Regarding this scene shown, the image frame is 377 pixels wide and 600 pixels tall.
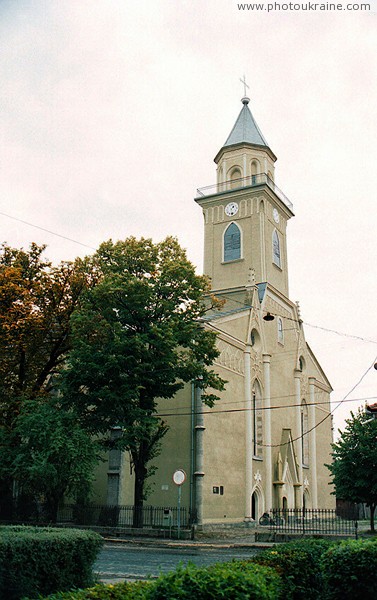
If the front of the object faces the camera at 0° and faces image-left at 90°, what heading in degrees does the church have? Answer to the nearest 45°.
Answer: approximately 315°

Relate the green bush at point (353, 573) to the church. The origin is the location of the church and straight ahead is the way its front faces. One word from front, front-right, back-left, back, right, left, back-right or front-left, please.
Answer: front-right

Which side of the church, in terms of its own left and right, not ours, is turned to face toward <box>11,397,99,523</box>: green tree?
right

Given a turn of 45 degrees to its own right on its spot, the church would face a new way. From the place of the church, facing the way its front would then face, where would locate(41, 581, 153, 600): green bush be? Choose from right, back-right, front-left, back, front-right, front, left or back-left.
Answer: front

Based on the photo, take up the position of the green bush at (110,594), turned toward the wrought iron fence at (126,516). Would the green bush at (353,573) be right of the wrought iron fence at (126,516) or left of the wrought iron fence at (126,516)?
right

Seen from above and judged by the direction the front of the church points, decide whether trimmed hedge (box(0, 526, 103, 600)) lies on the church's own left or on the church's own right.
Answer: on the church's own right

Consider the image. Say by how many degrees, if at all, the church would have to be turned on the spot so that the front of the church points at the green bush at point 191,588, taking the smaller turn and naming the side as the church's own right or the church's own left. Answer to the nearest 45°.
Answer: approximately 45° to the church's own right
